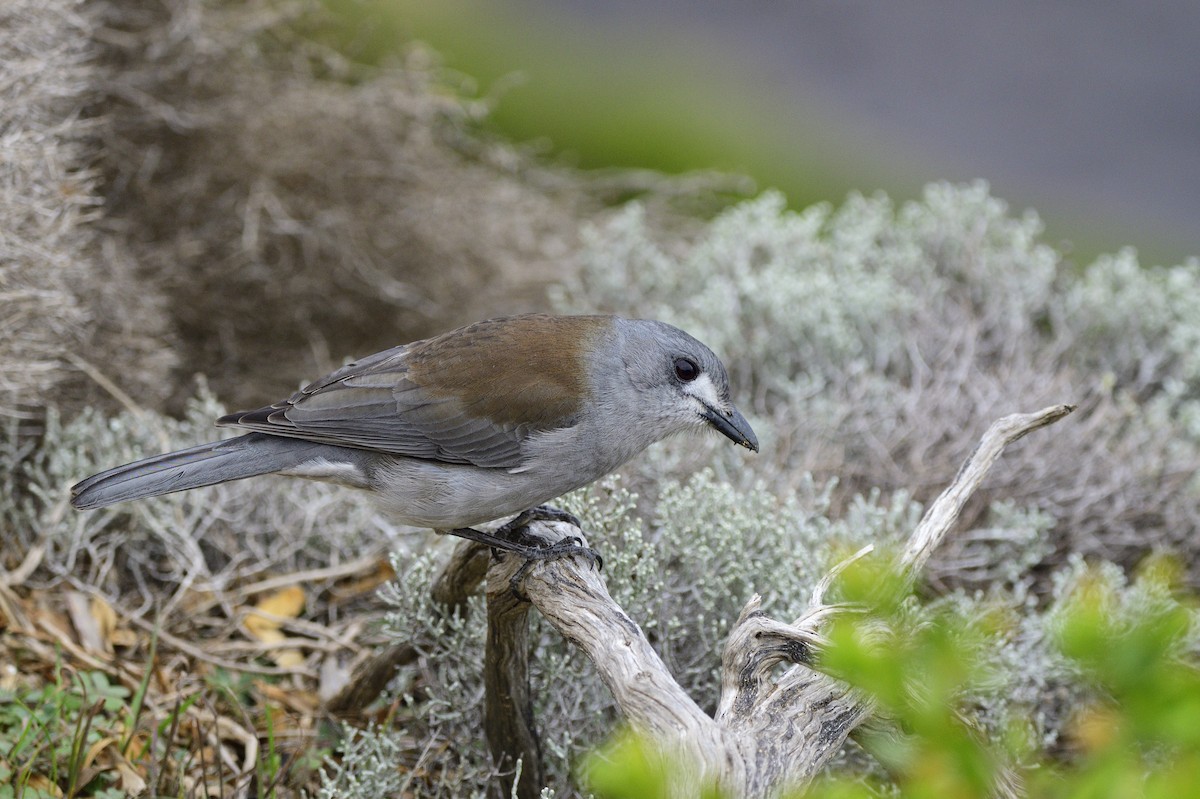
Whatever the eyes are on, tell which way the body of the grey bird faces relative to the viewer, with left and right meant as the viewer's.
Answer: facing to the right of the viewer

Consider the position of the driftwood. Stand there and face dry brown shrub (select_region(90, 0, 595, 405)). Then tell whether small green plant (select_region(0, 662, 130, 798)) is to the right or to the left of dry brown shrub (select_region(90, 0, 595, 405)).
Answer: left

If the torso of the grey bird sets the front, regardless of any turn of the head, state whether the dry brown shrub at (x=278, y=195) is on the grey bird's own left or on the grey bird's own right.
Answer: on the grey bird's own left

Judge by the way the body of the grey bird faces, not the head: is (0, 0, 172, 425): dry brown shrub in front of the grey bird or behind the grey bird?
behind
